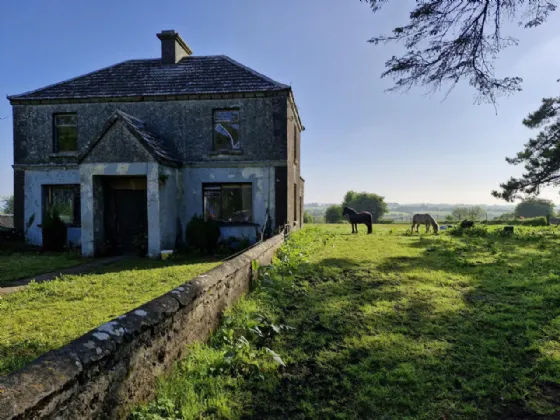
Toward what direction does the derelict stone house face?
toward the camera
